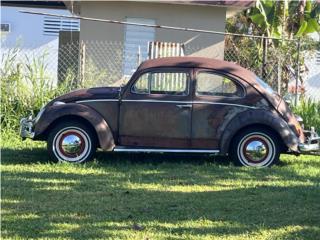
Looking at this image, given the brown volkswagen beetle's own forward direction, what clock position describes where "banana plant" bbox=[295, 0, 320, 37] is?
The banana plant is roughly at 4 o'clock from the brown volkswagen beetle.

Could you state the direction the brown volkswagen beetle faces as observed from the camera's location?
facing to the left of the viewer

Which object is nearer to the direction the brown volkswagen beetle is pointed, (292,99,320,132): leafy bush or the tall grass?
the tall grass

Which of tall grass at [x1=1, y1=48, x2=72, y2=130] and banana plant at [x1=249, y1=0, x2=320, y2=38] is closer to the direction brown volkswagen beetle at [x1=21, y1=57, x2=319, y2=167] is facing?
the tall grass

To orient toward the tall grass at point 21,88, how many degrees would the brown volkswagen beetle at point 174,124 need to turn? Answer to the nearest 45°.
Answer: approximately 45° to its right

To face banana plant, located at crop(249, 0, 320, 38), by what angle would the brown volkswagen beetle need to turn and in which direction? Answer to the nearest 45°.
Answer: approximately 90° to its right

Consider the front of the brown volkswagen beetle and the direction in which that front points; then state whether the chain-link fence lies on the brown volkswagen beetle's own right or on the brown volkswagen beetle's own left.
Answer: on the brown volkswagen beetle's own right

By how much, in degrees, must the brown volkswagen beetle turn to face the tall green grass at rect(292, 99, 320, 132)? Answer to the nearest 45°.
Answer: approximately 135° to its right
